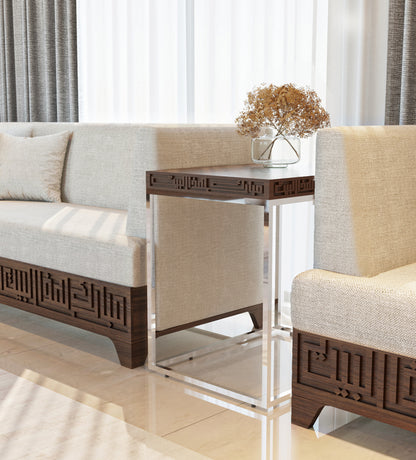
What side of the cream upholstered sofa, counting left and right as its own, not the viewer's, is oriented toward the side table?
left

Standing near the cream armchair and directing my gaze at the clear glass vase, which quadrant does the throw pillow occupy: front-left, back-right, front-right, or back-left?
front-left

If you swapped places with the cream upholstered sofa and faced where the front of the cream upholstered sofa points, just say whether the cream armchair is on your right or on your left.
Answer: on your left

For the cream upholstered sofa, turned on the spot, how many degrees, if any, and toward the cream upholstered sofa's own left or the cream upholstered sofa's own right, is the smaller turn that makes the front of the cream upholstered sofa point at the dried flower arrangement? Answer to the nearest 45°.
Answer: approximately 90° to the cream upholstered sofa's own left
